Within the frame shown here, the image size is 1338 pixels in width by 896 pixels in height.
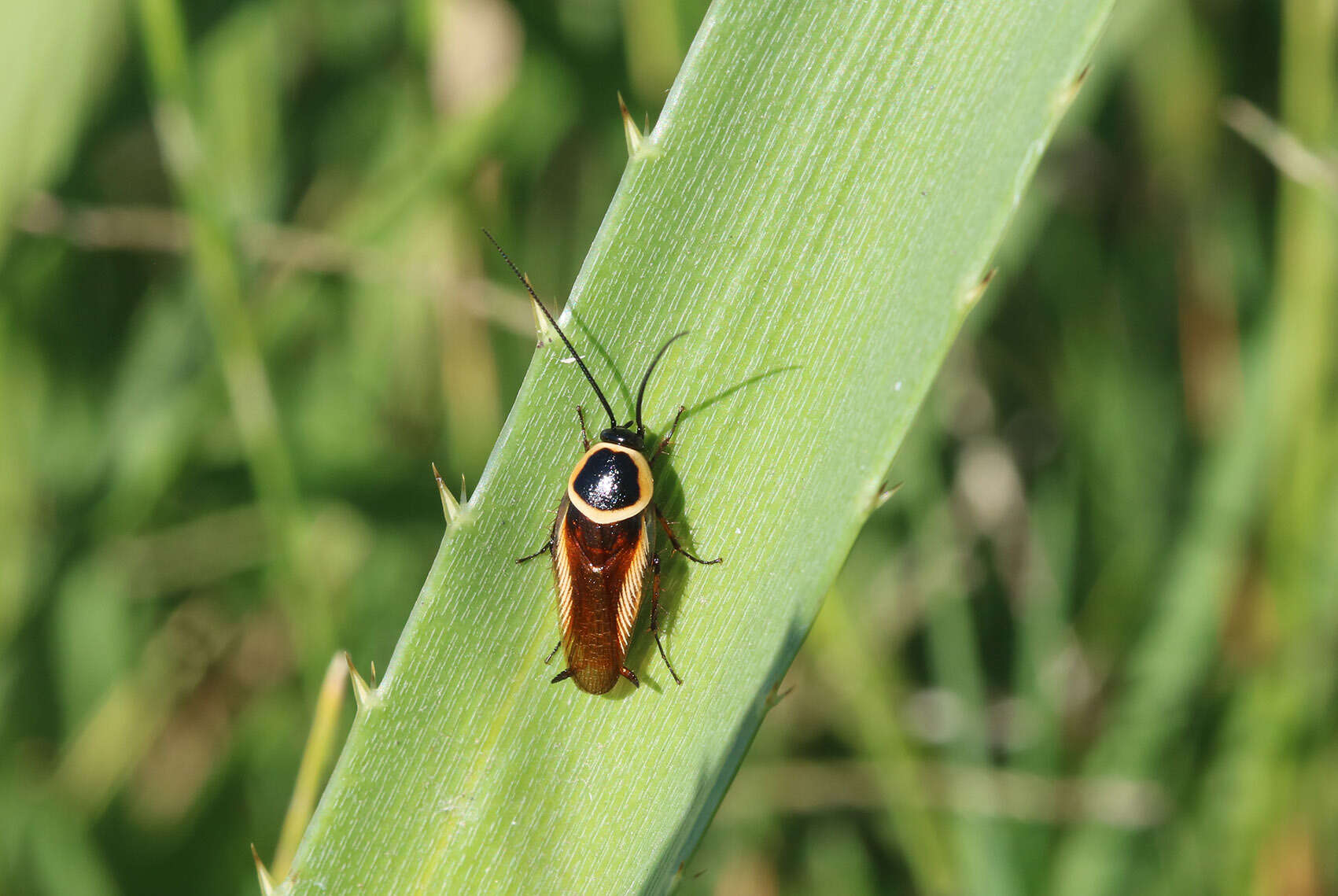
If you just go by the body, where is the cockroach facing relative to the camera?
away from the camera
